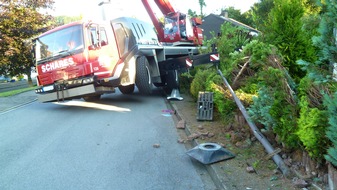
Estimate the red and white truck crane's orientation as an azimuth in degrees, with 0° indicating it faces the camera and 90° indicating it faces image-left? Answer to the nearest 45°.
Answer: approximately 45°

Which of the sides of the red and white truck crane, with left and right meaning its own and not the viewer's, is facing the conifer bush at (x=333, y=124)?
left

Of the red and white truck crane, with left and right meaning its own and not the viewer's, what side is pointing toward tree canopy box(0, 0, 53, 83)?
right

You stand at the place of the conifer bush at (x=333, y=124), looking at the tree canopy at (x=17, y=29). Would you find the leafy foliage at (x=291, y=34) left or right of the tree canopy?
right

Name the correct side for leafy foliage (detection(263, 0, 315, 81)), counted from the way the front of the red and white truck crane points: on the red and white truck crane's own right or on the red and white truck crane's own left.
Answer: on the red and white truck crane's own left

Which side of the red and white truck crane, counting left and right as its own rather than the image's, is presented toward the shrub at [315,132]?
left
